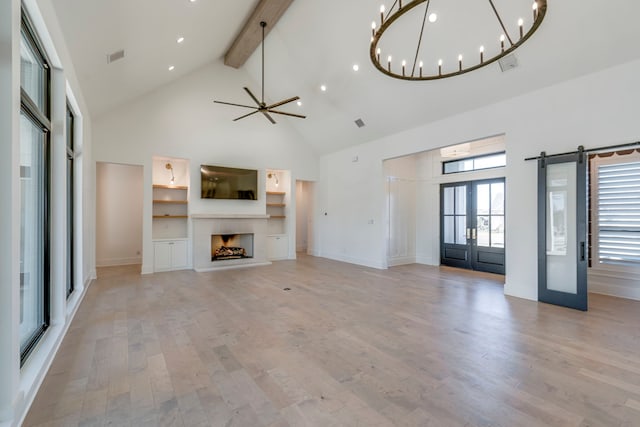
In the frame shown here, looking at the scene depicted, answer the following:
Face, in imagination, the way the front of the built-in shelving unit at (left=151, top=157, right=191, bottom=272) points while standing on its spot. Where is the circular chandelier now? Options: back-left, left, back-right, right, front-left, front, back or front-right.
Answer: front-left

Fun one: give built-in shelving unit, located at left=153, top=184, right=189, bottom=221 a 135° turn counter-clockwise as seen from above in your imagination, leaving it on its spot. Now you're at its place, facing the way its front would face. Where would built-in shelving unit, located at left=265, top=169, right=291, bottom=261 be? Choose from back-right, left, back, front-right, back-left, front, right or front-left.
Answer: front-right

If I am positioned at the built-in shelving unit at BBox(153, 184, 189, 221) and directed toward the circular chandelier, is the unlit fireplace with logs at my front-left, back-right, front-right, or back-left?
front-left

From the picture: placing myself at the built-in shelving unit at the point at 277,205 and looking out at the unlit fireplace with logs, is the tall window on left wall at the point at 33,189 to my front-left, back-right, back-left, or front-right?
front-left

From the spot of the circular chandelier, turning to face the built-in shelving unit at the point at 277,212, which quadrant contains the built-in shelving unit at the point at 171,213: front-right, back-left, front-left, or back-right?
front-left

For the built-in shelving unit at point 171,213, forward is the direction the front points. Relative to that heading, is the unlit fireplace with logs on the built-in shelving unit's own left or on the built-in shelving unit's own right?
on the built-in shelving unit's own left

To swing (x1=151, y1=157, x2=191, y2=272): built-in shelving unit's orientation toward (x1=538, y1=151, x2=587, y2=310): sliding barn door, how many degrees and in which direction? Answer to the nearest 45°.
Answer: approximately 45° to its left

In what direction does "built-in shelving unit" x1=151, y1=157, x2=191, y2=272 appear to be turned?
toward the camera

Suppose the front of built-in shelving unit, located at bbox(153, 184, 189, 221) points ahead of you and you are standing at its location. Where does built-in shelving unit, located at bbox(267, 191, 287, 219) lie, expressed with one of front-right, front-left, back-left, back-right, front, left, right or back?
left

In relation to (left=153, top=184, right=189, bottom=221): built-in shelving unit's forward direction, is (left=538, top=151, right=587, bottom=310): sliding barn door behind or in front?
in front

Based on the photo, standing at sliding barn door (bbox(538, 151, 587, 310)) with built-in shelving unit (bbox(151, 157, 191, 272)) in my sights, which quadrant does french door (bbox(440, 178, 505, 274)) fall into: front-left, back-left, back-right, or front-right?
front-right

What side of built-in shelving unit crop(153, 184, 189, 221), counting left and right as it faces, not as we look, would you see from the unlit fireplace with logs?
left
